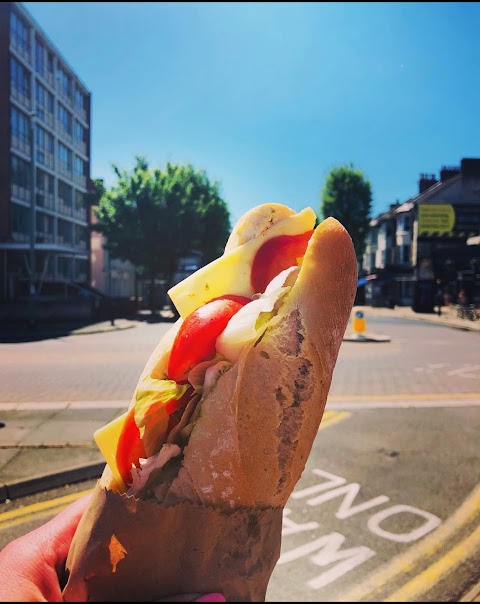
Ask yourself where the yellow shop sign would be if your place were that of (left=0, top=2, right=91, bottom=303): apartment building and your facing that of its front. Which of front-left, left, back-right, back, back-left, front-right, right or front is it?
front-left

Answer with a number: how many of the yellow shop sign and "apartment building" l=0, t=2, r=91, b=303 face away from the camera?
0

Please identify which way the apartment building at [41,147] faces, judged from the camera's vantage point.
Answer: facing the viewer and to the right of the viewer

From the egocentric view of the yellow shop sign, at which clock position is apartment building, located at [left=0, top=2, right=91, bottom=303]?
The apartment building is roughly at 2 o'clock from the yellow shop sign.

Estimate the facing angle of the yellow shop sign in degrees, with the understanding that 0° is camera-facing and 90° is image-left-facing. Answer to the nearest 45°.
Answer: approximately 0°

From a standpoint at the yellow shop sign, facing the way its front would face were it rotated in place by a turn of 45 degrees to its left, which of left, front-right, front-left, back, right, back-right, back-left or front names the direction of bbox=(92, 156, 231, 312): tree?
right

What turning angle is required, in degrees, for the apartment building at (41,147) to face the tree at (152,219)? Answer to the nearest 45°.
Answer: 0° — it already faces it
